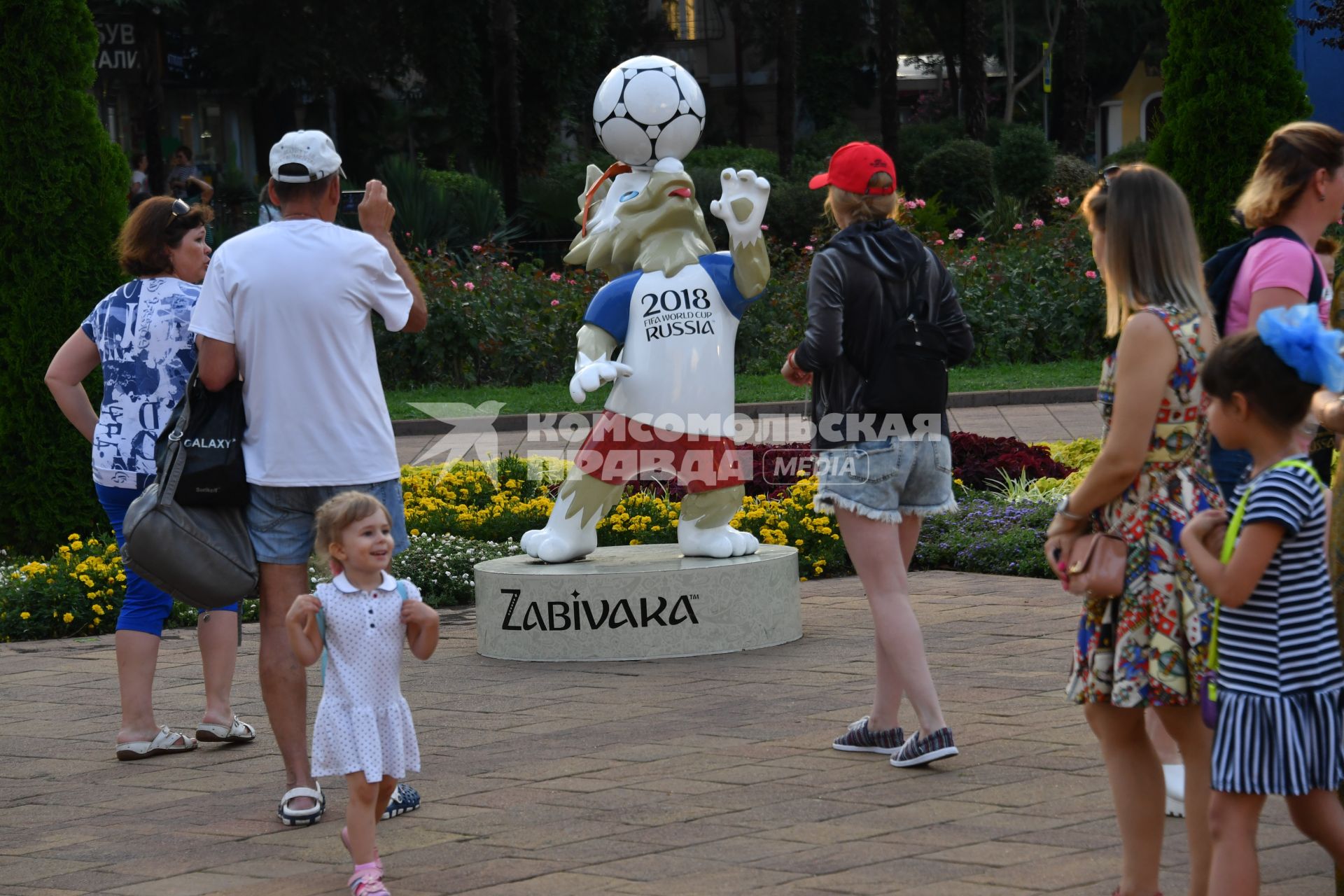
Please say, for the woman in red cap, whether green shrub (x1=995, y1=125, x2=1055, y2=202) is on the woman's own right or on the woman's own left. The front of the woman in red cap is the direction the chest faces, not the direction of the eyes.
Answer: on the woman's own right

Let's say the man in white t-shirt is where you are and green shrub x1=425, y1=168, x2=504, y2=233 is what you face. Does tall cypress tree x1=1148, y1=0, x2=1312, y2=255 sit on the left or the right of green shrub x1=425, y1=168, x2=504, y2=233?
right

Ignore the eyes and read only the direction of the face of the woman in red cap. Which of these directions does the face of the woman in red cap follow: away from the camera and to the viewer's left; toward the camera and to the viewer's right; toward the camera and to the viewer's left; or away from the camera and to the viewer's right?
away from the camera and to the viewer's left

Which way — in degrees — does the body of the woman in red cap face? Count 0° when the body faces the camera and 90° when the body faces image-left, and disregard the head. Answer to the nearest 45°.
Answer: approximately 135°

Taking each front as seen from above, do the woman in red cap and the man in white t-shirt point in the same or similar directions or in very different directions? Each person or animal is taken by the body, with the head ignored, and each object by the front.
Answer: same or similar directions

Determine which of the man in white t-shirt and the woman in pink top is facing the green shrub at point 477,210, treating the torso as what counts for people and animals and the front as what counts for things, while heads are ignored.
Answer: the man in white t-shirt

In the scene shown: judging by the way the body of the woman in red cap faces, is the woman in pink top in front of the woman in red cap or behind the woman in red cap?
behind

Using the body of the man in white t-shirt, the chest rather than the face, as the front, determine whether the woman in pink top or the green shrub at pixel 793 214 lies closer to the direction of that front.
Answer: the green shrub

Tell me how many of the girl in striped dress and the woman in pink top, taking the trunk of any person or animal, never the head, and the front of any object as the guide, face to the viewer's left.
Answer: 1

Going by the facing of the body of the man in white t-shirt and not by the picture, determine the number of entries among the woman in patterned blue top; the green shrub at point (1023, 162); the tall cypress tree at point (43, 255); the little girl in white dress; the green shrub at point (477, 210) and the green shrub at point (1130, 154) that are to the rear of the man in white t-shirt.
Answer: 1

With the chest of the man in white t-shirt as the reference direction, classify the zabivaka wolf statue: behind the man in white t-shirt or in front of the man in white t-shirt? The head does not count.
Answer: in front

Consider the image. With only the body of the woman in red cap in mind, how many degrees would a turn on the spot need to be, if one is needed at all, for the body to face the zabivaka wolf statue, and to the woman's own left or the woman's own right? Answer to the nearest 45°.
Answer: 0° — they already face it

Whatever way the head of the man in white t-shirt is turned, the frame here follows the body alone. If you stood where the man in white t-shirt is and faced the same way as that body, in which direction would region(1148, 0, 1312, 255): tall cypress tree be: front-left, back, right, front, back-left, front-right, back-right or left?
front-right

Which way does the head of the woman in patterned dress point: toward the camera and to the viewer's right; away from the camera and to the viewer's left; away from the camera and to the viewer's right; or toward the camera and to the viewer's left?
away from the camera and to the viewer's left

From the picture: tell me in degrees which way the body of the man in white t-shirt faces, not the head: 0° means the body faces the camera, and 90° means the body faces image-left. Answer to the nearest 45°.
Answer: approximately 180°

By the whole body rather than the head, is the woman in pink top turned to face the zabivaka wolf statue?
no
